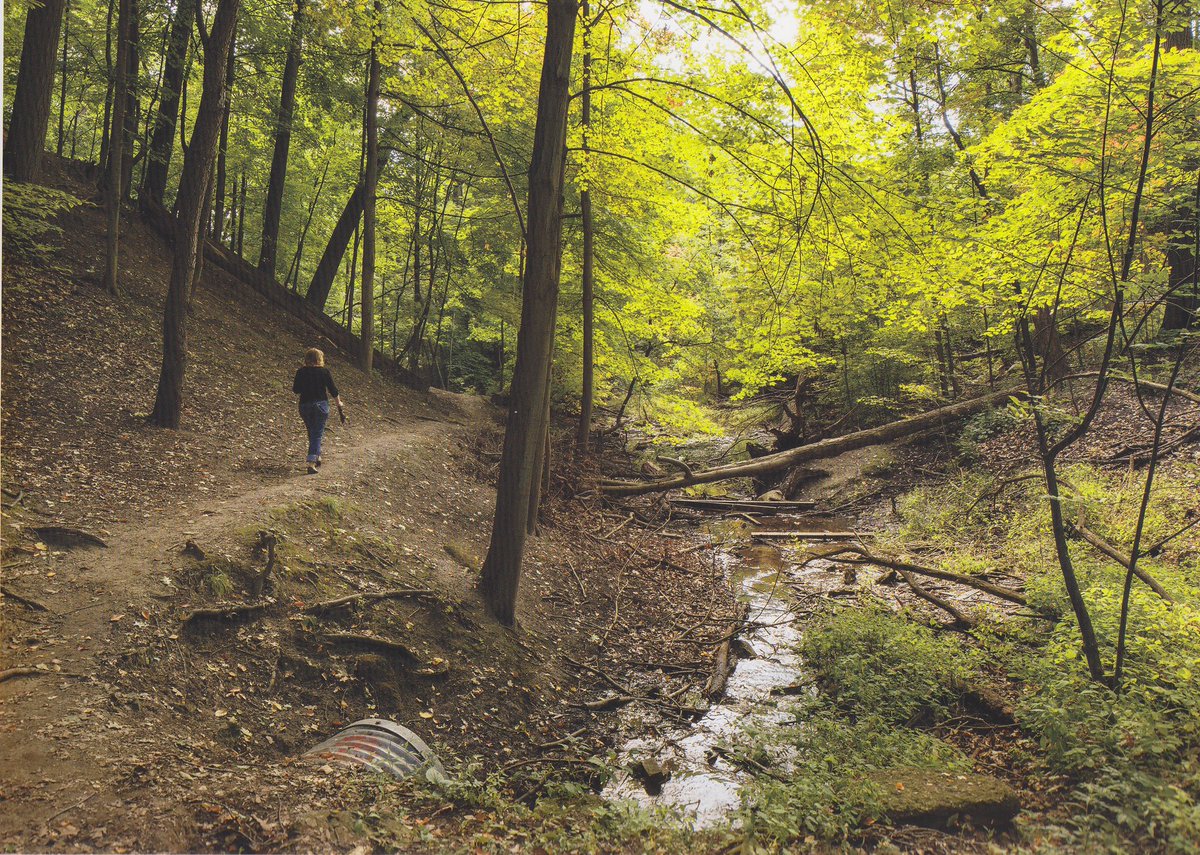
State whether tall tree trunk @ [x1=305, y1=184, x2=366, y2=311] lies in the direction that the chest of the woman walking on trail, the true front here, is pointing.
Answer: yes

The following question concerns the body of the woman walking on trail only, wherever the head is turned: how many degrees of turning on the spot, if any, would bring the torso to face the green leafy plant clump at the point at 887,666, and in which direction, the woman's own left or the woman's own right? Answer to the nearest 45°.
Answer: approximately 135° to the woman's own right

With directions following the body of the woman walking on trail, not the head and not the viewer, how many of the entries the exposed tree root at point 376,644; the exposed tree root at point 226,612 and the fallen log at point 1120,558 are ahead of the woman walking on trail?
0

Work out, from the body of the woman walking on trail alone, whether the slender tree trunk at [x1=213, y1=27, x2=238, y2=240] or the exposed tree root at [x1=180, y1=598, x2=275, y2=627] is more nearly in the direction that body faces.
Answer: the slender tree trunk

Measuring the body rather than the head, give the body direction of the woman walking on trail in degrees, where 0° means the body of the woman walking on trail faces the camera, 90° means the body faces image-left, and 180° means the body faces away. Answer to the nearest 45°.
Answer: approximately 180°

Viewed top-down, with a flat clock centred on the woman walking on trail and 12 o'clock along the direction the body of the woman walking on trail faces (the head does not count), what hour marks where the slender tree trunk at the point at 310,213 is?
The slender tree trunk is roughly at 12 o'clock from the woman walking on trail.

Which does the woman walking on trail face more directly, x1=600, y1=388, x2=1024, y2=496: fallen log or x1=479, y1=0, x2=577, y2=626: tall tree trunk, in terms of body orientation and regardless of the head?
the fallen log

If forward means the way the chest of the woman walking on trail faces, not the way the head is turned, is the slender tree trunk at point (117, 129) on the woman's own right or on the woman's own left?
on the woman's own left

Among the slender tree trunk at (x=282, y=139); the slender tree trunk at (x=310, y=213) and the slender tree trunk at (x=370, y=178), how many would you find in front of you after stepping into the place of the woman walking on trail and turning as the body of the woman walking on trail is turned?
3

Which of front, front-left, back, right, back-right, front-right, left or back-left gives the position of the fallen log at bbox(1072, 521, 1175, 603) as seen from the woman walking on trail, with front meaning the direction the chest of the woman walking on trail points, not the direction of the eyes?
back-right

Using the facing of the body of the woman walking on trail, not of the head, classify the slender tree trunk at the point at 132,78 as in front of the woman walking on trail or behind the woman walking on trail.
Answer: in front

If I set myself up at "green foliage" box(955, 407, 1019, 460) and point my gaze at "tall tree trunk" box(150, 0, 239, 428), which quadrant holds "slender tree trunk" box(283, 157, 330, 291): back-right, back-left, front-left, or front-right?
front-right
